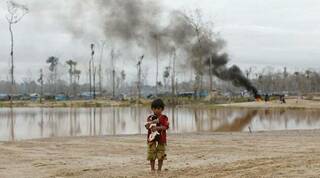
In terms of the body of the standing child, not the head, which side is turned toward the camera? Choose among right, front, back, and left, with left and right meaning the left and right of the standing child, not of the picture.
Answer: front
